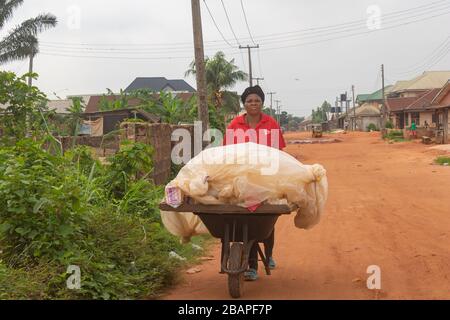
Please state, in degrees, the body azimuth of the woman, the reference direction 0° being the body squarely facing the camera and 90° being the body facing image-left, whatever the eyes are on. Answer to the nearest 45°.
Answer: approximately 0°

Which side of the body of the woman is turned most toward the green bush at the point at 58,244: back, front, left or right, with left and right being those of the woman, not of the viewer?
right

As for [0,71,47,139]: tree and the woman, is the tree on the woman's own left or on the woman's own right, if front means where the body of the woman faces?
on the woman's own right

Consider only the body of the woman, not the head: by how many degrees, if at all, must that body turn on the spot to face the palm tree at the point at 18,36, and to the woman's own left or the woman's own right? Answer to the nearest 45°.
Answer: approximately 135° to the woman's own right

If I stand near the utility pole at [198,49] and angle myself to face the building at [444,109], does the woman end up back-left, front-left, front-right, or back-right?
back-right

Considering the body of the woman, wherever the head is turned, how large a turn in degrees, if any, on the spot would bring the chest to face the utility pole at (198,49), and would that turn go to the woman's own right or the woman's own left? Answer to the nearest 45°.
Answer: approximately 180°

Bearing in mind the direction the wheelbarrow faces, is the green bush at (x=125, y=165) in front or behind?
behind

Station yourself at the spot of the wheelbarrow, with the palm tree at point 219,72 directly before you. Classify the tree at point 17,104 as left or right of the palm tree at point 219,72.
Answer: left
